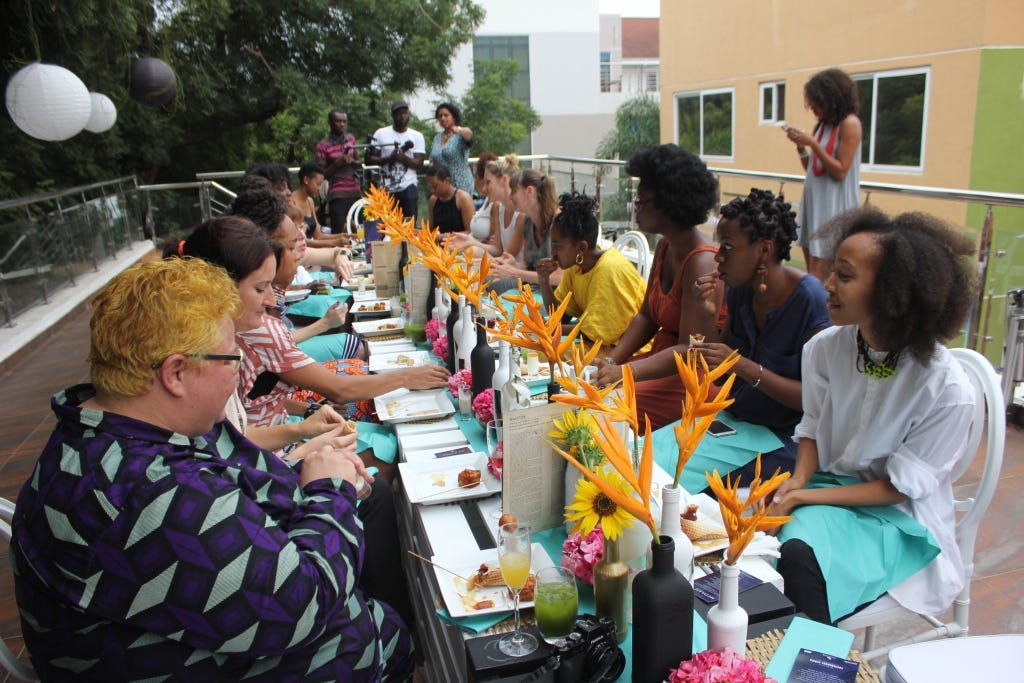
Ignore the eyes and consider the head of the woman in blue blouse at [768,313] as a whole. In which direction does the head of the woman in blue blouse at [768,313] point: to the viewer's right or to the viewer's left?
to the viewer's left

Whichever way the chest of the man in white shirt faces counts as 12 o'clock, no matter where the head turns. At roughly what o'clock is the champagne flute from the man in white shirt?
The champagne flute is roughly at 12 o'clock from the man in white shirt.

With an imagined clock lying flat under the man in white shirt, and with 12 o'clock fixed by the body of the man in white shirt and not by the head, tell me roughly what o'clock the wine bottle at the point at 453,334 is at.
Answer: The wine bottle is roughly at 12 o'clock from the man in white shirt.

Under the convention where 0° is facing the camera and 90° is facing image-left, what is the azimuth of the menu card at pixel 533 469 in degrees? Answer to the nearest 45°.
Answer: approximately 0°

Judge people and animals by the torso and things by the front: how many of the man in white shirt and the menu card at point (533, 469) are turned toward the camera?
2

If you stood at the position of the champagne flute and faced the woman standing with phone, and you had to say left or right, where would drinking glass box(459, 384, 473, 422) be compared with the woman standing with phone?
left

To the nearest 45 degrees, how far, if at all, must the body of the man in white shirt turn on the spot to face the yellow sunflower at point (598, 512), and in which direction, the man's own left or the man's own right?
0° — they already face it

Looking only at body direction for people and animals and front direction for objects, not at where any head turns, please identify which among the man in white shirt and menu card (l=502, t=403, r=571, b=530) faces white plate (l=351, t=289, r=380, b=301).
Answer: the man in white shirt

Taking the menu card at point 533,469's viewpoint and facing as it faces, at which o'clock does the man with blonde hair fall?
The man with blonde hair is roughly at 2 o'clock from the menu card.

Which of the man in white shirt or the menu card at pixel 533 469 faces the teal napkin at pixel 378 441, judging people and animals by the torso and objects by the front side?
the man in white shirt
